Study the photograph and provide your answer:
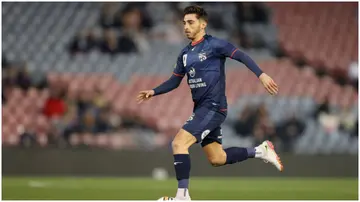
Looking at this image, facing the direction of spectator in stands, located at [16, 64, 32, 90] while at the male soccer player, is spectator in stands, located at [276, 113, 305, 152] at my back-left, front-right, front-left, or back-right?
front-right

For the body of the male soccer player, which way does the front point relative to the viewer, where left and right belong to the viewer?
facing the viewer and to the left of the viewer

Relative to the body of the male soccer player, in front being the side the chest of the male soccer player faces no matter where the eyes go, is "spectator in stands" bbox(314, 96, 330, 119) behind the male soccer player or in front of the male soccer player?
behind

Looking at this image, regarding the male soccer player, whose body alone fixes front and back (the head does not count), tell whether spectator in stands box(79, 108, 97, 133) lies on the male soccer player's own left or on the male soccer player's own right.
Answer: on the male soccer player's own right

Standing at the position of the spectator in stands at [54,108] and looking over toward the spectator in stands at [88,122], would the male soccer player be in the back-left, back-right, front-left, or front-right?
front-right

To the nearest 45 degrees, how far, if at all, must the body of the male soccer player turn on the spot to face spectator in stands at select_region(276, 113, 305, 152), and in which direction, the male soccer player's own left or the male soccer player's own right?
approximately 135° to the male soccer player's own right

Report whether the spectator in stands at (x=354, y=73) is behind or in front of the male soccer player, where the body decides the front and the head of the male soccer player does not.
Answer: behind

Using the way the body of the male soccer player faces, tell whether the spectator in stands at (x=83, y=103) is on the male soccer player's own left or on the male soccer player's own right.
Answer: on the male soccer player's own right
